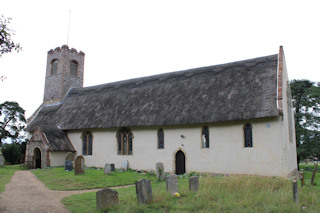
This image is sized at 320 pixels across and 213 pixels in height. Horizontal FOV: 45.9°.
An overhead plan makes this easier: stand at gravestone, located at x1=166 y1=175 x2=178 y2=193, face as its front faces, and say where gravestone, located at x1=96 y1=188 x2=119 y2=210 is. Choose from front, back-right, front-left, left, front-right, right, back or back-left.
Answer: front-right

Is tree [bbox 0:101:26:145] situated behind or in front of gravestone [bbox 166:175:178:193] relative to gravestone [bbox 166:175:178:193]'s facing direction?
behind

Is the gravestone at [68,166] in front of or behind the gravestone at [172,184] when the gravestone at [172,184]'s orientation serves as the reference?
behind

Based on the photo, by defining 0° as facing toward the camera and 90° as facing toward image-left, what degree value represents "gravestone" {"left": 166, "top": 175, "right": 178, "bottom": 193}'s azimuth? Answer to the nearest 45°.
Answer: approximately 0°

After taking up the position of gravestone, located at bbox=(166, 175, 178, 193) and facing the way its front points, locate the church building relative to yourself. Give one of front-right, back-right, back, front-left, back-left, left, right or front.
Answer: back

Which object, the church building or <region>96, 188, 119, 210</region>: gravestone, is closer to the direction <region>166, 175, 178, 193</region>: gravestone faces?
the gravestone

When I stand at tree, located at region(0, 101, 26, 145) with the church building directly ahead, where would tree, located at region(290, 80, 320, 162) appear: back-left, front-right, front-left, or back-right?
front-left

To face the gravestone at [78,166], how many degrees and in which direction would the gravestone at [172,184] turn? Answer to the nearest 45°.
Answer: approximately 135° to its right

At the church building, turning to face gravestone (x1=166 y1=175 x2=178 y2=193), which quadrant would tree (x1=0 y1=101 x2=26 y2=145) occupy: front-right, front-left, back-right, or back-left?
back-right

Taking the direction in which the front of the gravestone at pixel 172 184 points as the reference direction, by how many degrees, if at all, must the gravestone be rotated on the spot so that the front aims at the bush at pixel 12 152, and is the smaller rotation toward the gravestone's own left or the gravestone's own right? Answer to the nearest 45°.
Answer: approximately 135° to the gravestone's own right
